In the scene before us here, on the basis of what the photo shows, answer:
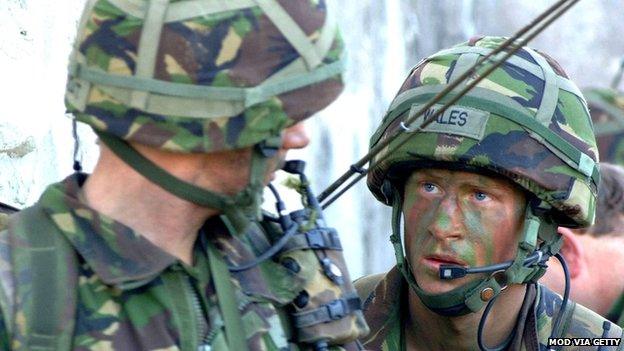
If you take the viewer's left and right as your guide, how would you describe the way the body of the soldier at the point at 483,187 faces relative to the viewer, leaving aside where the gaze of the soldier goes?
facing the viewer and to the left of the viewer

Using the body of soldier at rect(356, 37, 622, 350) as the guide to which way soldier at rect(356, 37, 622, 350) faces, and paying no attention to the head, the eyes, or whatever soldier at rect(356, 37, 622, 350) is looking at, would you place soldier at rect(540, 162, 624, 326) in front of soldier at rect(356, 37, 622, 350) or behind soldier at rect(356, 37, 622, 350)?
behind

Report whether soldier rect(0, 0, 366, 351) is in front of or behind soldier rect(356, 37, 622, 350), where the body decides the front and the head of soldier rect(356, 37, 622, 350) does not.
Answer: in front
